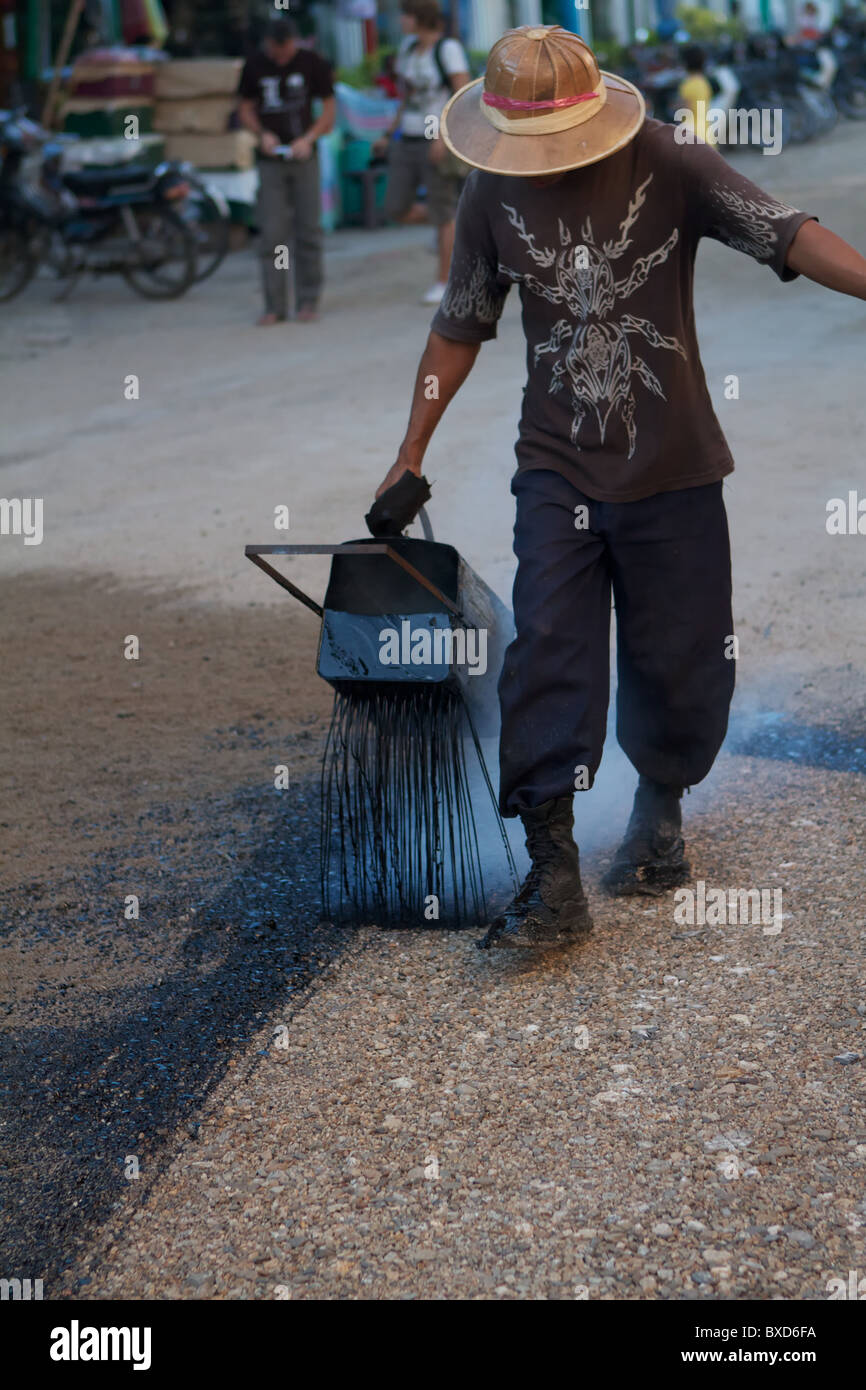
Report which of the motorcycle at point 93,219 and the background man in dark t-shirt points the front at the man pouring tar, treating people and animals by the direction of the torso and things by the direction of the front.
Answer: the background man in dark t-shirt

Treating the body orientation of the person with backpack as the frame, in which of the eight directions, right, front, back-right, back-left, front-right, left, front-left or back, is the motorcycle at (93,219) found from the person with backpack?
right

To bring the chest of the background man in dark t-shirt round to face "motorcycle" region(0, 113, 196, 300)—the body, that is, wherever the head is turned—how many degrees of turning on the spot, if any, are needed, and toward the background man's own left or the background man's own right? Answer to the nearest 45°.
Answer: approximately 135° to the background man's own right

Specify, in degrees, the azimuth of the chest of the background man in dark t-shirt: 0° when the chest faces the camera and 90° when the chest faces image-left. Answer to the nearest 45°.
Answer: approximately 0°

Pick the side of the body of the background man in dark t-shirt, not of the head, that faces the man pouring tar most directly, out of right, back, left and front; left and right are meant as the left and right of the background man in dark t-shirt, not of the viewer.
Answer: front

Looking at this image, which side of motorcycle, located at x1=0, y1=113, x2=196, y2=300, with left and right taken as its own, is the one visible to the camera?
left
